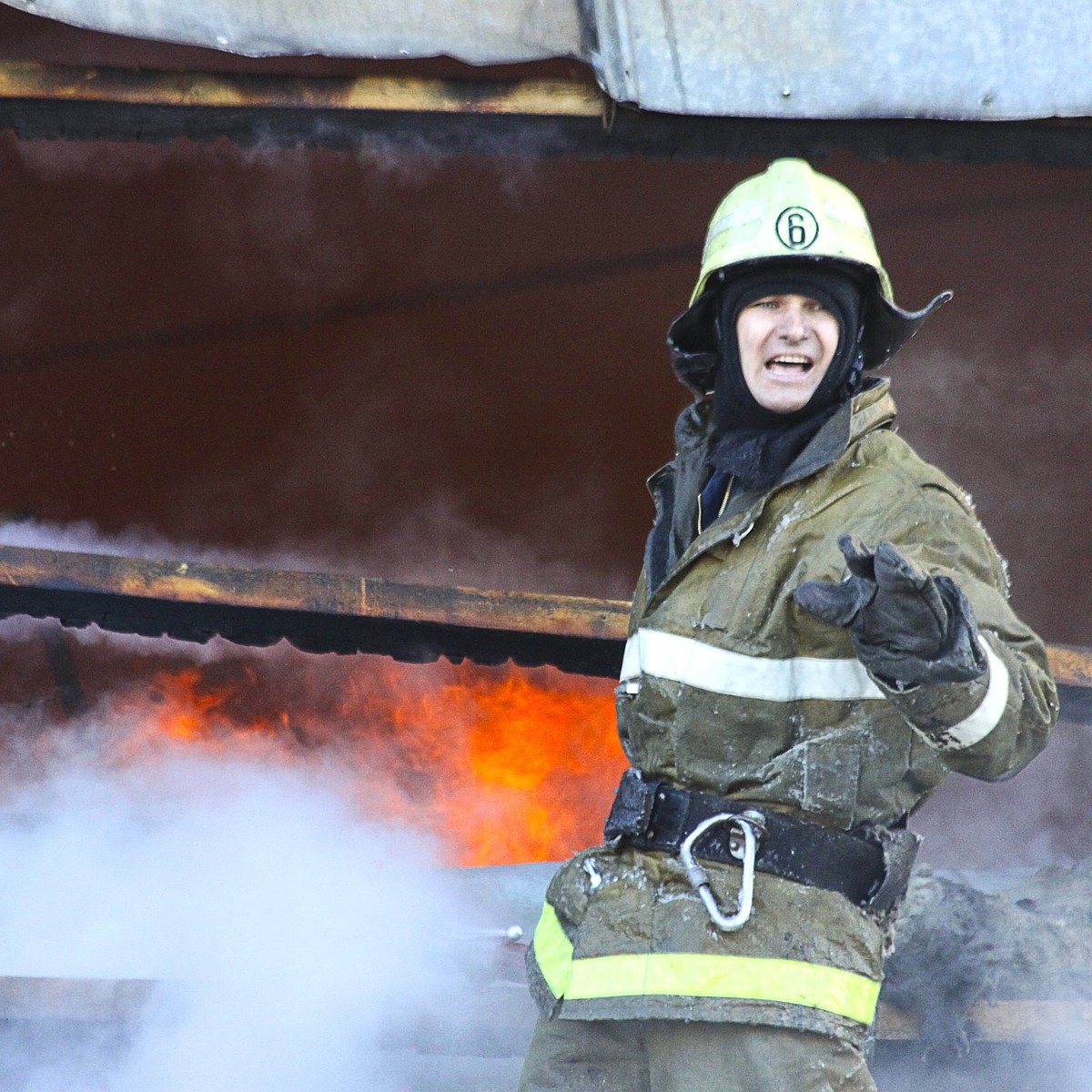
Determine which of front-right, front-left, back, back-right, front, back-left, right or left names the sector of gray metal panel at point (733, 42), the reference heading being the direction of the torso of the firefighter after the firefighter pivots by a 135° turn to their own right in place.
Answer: front

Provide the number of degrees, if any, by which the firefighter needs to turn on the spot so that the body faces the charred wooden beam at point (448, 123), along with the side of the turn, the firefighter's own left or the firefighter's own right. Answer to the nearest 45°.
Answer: approximately 90° to the firefighter's own right

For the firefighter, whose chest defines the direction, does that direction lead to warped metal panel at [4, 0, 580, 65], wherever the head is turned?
no

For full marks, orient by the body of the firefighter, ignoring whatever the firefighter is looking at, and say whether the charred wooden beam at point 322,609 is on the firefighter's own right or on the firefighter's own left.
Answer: on the firefighter's own right

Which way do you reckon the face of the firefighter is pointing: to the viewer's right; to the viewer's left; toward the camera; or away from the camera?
toward the camera

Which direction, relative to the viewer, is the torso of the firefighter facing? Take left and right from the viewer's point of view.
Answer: facing the viewer and to the left of the viewer

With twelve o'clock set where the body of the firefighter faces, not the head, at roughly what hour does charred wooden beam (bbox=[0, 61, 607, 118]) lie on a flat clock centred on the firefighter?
The charred wooden beam is roughly at 3 o'clock from the firefighter.

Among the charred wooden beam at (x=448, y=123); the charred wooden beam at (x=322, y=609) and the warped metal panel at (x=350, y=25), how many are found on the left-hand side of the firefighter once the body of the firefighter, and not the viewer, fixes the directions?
0
